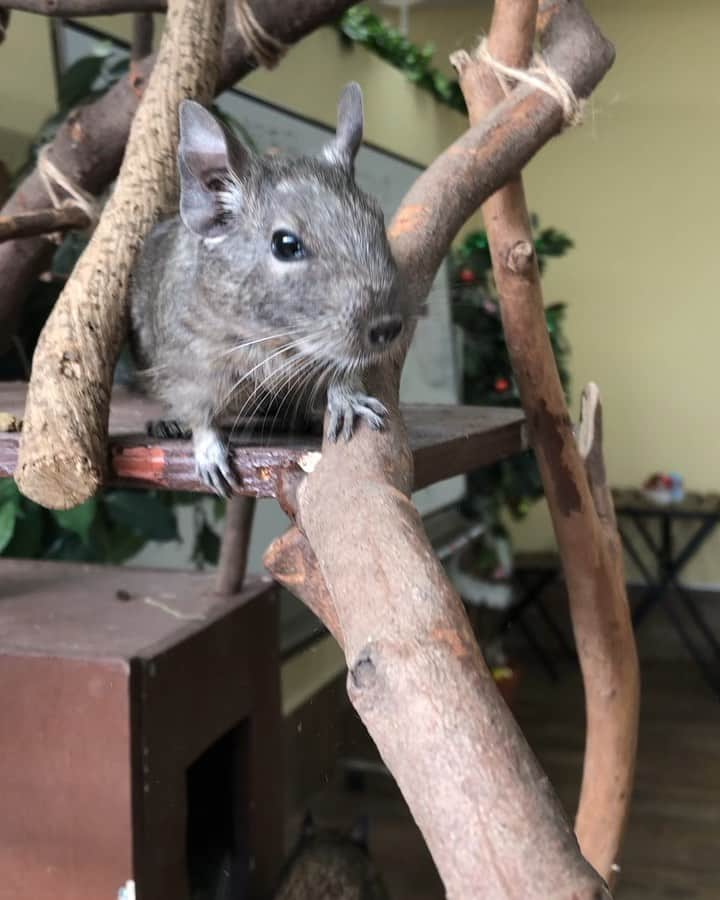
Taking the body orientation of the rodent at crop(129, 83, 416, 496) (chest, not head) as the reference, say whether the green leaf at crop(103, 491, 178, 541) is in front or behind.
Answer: behind

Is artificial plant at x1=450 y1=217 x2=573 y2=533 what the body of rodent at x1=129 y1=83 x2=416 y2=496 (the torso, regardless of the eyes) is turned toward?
no

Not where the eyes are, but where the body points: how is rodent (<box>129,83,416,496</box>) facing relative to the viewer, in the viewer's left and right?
facing the viewer and to the right of the viewer
